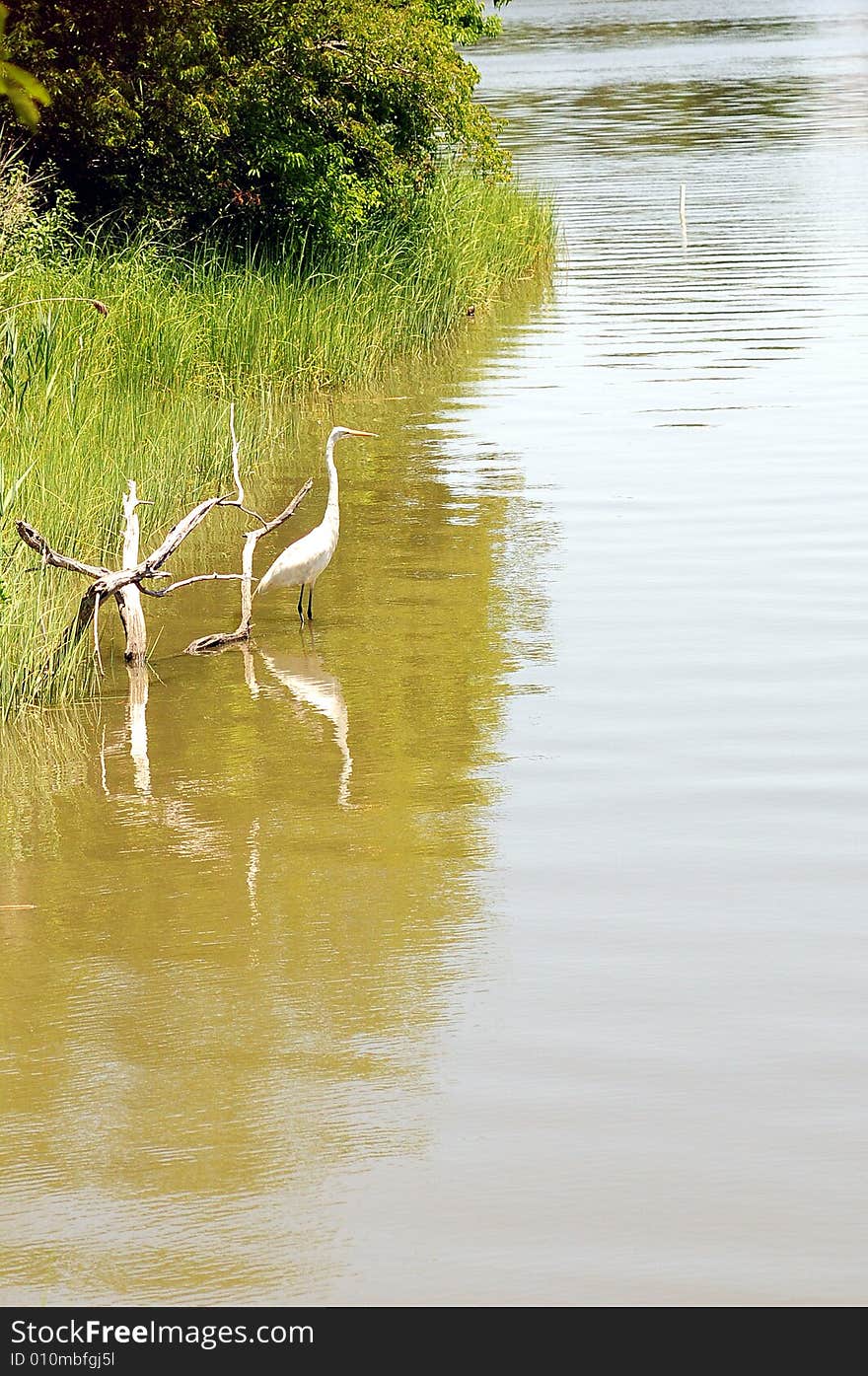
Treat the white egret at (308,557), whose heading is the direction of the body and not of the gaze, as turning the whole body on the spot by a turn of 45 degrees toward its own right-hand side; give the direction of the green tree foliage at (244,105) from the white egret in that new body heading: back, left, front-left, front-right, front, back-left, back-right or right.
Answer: back-left

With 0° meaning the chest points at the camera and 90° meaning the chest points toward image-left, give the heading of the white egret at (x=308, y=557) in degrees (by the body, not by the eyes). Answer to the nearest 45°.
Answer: approximately 270°

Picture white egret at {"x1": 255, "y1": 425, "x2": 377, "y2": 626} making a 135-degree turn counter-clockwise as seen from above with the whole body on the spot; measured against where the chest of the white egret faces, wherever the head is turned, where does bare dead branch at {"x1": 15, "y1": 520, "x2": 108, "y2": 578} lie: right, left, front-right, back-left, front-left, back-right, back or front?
left

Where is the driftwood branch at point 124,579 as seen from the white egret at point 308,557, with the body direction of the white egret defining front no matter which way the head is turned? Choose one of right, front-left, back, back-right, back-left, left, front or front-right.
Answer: back-right

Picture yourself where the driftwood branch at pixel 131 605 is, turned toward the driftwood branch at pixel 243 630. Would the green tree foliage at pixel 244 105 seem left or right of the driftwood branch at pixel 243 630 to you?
left
